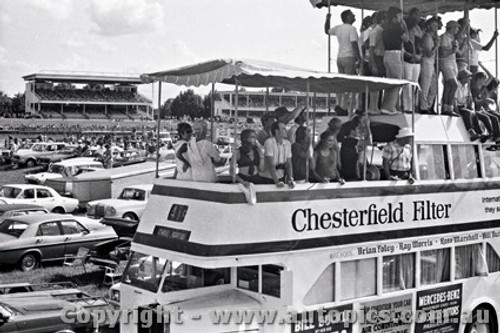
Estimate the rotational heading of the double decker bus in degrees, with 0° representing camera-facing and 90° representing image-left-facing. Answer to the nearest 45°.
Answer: approximately 45°

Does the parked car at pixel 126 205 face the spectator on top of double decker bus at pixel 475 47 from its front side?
no

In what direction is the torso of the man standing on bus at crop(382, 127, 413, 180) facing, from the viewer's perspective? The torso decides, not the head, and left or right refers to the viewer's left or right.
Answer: facing the viewer and to the right of the viewer

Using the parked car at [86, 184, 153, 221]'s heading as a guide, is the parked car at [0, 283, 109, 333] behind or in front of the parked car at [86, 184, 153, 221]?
in front

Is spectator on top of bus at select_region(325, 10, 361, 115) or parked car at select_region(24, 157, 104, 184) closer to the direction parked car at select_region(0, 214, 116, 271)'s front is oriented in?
the parked car

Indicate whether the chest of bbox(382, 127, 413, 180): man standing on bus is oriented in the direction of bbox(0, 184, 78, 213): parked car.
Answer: no

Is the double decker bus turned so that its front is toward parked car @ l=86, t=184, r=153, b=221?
no

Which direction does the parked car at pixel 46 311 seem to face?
to the viewer's right

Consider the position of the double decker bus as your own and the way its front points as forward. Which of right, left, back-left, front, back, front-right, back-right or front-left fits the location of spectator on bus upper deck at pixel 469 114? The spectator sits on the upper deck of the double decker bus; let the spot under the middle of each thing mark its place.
back

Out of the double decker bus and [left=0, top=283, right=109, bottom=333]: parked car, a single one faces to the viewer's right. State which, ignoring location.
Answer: the parked car
